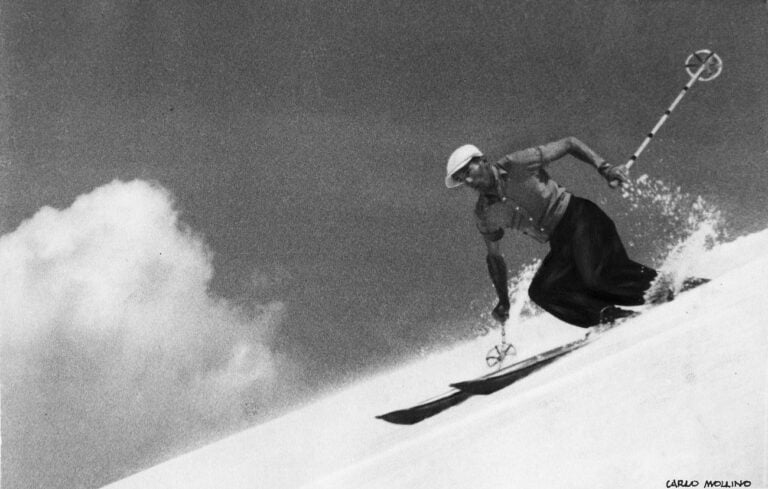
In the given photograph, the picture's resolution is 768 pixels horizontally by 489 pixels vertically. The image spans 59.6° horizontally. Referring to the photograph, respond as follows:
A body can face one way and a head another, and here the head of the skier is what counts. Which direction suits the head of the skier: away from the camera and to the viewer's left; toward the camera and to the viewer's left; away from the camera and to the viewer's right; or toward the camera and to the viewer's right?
toward the camera and to the viewer's left

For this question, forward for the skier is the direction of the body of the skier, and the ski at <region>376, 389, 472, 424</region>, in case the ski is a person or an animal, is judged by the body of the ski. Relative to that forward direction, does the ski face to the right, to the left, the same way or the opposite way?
the same way

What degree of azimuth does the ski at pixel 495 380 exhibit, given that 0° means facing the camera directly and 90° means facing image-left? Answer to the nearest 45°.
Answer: approximately 45°

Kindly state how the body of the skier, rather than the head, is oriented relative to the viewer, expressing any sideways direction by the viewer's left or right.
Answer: facing the viewer and to the left of the viewer
